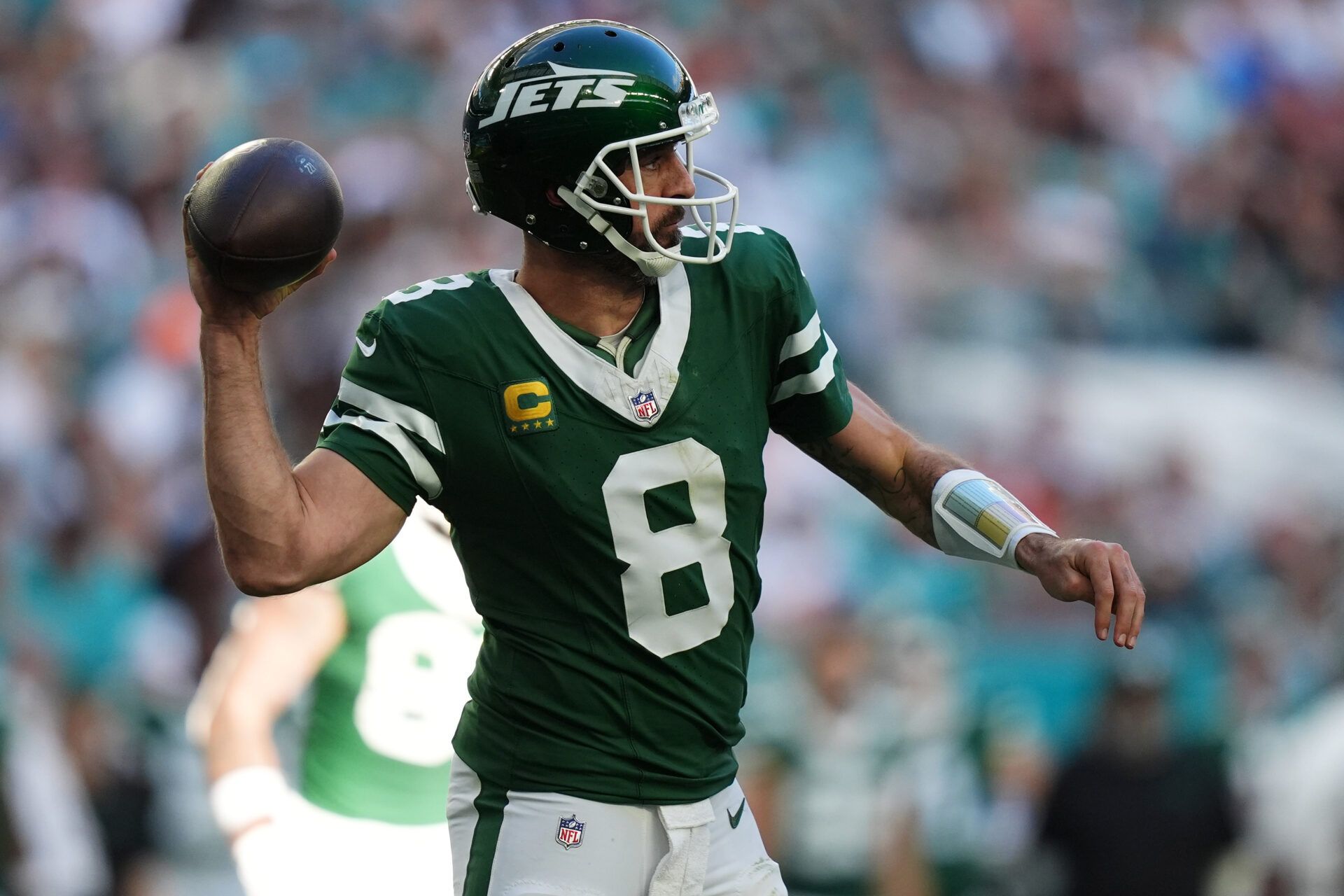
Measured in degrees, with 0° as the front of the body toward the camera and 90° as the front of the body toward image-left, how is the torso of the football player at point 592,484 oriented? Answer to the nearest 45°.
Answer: approximately 315°

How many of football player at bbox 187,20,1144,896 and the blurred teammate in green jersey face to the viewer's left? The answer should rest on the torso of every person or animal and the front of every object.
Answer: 0

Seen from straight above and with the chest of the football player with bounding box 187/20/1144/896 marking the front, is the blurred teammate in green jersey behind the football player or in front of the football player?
behind

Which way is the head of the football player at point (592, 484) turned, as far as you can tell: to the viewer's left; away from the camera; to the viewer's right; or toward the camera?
to the viewer's right
